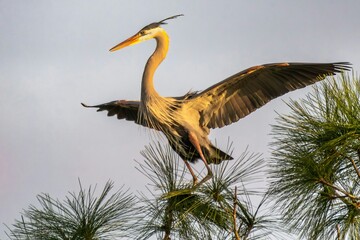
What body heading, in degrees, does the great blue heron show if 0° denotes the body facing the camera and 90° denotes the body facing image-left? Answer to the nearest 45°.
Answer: approximately 45°
